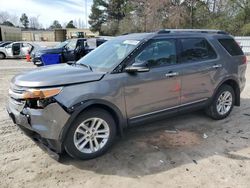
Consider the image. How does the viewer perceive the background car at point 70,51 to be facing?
facing the viewer and to the left of the viewer

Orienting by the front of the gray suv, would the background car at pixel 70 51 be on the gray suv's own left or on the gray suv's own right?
on the gray suv's own right

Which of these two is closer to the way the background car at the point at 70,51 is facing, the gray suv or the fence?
the gray suv

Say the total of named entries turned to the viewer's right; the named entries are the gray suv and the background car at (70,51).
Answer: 0
